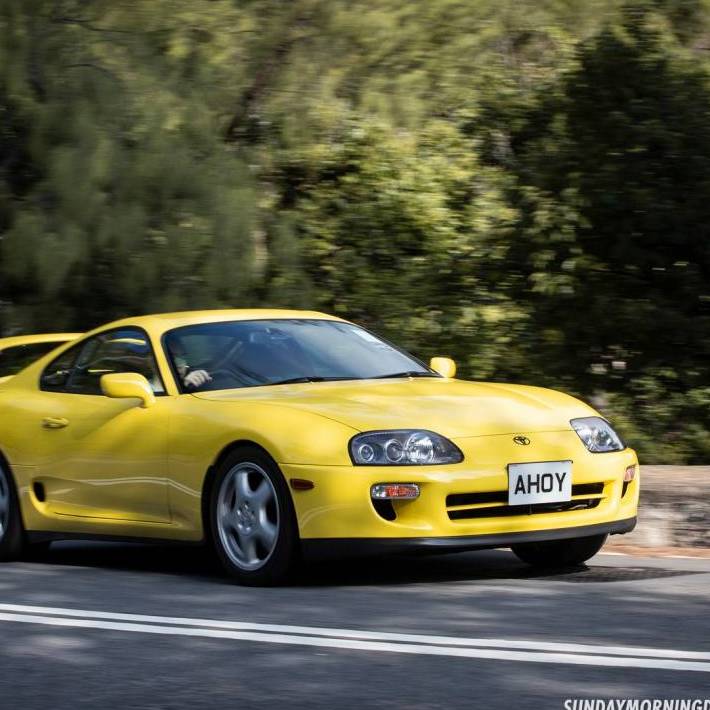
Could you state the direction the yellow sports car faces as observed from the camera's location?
facing the viewer and to the right of the viewer
